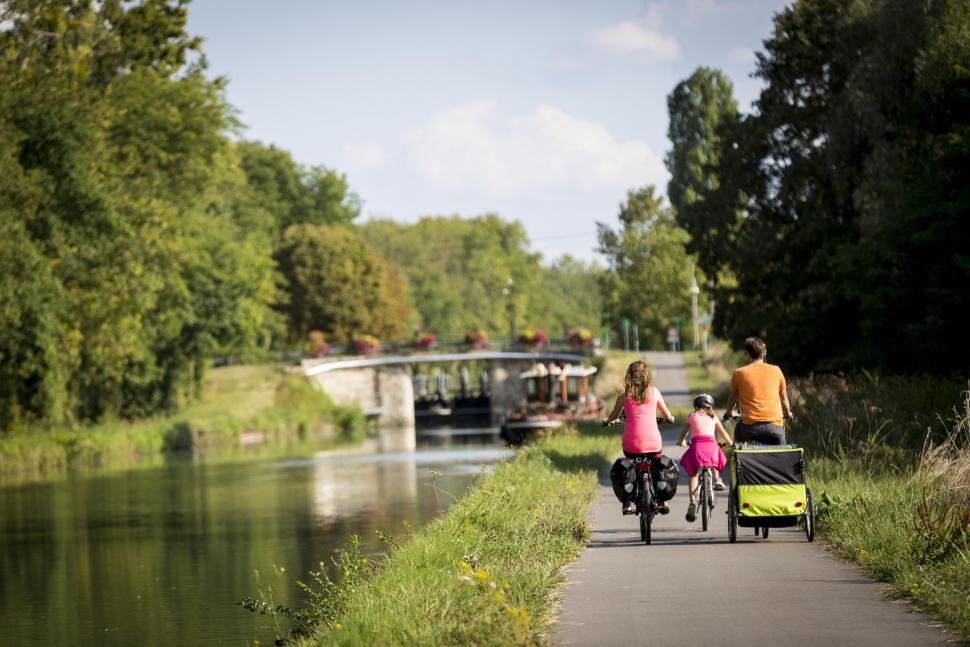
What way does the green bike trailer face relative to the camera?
away from the camera

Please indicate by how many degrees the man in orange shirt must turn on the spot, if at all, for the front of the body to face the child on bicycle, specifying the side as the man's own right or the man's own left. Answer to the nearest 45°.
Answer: approximately 45° to the man's own left

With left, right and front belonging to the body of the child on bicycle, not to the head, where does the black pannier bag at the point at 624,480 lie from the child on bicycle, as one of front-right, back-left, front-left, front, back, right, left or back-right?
back-left

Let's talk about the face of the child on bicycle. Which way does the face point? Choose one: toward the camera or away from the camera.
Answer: away from the camera

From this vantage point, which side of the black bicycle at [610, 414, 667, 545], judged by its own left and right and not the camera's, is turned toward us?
back

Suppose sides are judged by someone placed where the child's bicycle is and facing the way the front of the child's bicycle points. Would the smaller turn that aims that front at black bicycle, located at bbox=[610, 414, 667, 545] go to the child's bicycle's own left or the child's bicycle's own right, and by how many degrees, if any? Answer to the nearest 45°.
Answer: approximately 135° to the child's bicycle's own left

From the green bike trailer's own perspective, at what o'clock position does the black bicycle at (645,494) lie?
The black bicycle is roughly at 10 o'clock from the green bike trailer.

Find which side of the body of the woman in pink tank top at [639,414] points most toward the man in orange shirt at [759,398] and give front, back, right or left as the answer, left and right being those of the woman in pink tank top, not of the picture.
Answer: right

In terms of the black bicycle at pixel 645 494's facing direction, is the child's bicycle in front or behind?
in front

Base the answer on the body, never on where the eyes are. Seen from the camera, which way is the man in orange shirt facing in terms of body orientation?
away from the camera

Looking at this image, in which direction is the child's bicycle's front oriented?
away from the camera

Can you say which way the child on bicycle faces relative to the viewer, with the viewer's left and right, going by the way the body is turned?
facing away from the viewer

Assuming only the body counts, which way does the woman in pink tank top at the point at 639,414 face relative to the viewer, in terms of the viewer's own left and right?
facing away from the viewer
